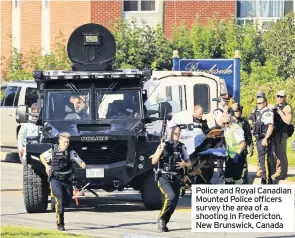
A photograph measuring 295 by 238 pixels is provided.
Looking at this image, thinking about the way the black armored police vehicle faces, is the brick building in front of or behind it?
behind

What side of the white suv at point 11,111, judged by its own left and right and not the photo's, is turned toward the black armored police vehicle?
left

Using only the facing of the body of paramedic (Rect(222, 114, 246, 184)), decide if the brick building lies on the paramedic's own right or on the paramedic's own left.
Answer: on the paramedic's own right

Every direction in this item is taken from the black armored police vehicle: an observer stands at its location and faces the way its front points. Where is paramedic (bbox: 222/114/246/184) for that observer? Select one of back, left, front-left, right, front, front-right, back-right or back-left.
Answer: left

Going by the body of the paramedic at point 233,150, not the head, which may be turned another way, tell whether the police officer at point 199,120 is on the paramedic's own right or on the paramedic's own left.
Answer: on the paramedic's own right

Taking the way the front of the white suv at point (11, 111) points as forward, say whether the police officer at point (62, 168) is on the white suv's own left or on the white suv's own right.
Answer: on the white suv's own left

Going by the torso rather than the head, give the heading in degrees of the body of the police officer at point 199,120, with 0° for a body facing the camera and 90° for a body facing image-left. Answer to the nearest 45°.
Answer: approximately 315°

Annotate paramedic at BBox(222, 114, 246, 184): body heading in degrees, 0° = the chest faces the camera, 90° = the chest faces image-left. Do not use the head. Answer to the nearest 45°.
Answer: approximately 45°
